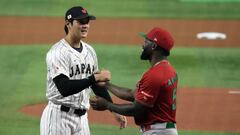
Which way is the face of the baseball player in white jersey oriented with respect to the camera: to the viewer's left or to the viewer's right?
to the viewer's right

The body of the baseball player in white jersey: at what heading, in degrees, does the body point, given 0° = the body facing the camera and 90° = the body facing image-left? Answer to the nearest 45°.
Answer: approximately 315°

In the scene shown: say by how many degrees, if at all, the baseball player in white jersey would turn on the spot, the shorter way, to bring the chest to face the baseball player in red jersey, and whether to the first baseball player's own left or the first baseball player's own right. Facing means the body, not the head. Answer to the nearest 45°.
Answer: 0° — they already face them

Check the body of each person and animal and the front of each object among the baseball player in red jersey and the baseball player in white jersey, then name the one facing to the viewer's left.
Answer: the baseball player in red jersey

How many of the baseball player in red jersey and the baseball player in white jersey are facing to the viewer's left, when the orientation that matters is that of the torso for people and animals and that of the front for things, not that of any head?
1

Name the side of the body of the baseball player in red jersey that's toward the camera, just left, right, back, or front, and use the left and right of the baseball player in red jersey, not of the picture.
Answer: left
